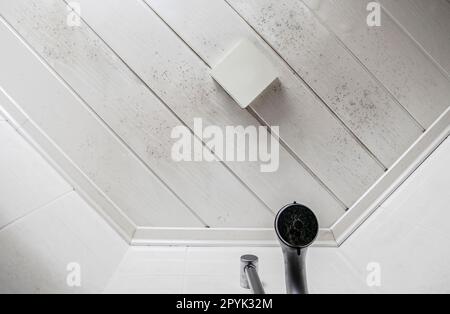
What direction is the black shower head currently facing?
toward the camera
